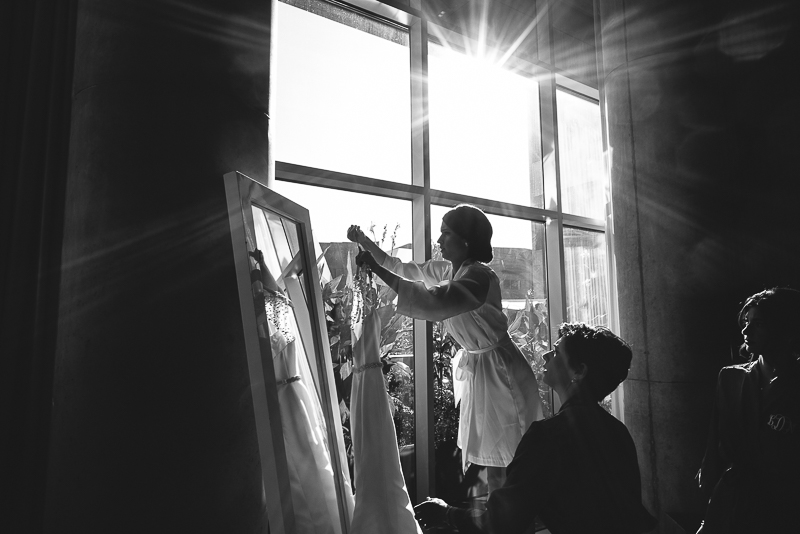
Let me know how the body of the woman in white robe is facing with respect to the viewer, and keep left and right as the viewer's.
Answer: facing to the left of the viewer

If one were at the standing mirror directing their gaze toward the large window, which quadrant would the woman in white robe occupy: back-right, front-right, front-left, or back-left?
front-right

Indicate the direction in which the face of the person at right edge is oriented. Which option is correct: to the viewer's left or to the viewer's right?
to the viewer's left

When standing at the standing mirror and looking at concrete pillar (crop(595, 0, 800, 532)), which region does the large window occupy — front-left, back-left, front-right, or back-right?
front-left

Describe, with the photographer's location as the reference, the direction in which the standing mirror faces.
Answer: facing the viewer and to the right of the viewer

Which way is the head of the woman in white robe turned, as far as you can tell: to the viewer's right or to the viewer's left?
to the viewer's left

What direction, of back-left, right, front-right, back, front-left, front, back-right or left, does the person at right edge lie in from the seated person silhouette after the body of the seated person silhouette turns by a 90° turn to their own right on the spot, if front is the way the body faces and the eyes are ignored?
front

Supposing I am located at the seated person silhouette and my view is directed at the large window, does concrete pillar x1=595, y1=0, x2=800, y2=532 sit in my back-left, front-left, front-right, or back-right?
front-right

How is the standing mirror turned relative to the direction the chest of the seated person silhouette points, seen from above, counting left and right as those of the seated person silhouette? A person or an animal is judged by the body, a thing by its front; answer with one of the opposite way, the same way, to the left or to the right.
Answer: the opposite way

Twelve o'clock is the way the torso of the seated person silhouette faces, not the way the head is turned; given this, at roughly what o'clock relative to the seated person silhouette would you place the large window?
The large window is roughly at 1 o'clock from the seated person silhouette.

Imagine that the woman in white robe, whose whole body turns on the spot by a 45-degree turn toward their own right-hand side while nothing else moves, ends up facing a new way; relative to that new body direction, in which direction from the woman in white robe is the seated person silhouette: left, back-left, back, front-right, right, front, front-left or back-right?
back-left

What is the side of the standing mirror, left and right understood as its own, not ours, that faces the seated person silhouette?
front

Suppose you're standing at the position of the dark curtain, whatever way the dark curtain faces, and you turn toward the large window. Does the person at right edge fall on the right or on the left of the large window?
right

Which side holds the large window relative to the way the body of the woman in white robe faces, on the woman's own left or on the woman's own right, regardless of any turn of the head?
on the woman's own right

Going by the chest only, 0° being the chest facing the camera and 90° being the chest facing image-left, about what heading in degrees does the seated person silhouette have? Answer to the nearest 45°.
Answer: approximately 135°
